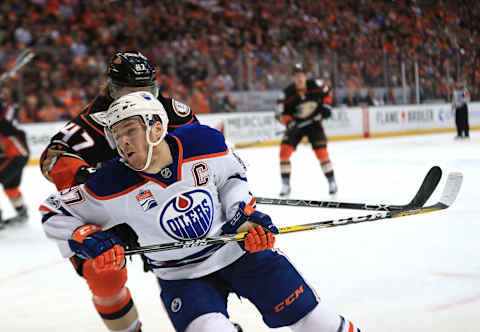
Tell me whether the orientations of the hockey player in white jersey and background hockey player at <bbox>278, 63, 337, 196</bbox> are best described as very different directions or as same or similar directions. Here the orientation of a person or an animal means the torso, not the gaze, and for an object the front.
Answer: same or similar directions

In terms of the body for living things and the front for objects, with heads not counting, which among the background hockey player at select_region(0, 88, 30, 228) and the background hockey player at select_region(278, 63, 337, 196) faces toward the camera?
the background hockey player at select_region(278, 63, 337, 196)

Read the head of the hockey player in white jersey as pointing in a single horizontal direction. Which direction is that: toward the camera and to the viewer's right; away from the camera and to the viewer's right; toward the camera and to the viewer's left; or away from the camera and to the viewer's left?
toward the camera and to the viewer's left

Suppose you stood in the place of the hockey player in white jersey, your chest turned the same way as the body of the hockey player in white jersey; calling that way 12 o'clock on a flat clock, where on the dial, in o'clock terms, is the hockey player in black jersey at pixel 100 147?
The hockey player in black jersey is roughly at 5 o'clock from the hockey player in white jersey.

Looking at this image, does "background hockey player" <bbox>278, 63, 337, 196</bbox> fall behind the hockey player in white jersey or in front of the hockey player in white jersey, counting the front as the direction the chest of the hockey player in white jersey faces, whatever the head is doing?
behind

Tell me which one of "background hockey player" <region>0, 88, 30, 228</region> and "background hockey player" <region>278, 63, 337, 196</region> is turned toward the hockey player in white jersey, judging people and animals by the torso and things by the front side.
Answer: "background hockey player" <region>278, 63, 337, 196</region>

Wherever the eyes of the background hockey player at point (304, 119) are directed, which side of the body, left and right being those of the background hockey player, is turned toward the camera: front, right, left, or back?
front

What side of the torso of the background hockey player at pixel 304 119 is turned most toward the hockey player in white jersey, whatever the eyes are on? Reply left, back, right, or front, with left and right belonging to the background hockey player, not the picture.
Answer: front

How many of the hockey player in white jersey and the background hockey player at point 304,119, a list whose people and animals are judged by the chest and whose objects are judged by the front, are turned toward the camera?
2

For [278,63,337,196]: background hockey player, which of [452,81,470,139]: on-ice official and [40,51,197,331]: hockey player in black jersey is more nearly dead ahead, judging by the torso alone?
the hockey player in black jersey

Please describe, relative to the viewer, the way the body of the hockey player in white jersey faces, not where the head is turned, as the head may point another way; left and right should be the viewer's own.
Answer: facing the viewer

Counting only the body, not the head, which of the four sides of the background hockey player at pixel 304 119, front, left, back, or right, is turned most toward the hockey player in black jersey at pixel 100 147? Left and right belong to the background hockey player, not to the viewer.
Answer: front

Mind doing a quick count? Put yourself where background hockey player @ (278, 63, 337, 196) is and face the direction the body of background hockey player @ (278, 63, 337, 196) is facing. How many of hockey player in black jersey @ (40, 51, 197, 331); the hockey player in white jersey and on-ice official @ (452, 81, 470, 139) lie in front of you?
2
